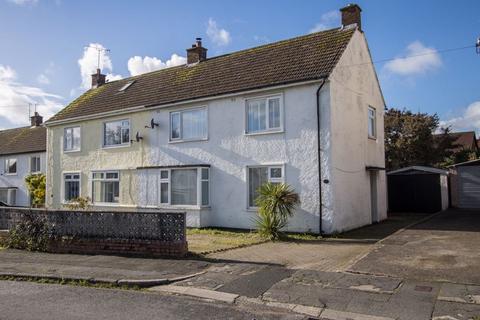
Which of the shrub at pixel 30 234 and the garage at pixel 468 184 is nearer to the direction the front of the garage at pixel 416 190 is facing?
the shrub

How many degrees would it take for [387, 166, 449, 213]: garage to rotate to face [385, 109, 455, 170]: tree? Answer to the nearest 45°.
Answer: approximately 180°

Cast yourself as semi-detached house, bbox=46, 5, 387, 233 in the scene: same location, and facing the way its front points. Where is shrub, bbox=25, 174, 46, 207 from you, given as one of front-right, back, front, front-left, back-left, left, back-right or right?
right

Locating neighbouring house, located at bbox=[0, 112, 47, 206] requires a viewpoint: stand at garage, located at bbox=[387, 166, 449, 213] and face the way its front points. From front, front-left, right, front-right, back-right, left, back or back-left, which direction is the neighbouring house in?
right

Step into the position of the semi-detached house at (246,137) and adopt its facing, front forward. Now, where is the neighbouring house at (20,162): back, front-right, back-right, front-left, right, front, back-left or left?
right

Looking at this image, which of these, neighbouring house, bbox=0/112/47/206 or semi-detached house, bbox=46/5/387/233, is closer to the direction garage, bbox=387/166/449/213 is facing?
the semi-detached house

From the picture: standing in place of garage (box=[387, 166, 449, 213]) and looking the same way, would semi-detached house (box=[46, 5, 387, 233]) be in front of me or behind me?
in front

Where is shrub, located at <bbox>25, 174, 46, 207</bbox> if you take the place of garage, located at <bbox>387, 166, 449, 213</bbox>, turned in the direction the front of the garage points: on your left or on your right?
on your right

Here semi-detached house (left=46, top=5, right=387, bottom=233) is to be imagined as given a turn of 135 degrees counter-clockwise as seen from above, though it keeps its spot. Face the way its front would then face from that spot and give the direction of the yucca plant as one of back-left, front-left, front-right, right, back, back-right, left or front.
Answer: right

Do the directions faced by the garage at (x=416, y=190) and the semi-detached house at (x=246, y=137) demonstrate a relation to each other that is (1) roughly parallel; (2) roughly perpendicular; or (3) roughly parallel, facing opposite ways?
roughly parallel

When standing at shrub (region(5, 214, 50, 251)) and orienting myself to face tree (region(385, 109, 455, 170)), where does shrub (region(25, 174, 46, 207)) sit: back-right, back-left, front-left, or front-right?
front-left

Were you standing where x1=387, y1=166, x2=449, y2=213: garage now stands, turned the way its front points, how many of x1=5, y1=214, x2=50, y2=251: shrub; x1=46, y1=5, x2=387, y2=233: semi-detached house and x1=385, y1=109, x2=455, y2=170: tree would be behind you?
1

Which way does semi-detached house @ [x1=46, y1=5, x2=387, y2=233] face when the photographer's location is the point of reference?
facing the viewer and to the left of the viewer

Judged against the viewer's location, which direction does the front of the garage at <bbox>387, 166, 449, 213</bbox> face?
facing the viewer

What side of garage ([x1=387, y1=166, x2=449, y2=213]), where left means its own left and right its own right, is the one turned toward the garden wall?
front

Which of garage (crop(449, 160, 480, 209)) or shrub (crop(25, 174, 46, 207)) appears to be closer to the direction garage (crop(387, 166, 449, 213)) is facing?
the shrub

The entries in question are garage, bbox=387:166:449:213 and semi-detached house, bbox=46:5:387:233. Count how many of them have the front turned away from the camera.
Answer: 0
